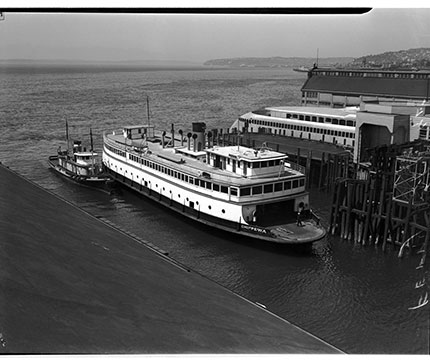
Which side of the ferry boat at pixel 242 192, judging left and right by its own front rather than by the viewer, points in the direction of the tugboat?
back

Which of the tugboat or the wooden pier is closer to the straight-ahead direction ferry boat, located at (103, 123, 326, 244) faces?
the wooden pier

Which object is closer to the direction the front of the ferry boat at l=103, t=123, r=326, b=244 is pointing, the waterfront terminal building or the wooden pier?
the wooden pier

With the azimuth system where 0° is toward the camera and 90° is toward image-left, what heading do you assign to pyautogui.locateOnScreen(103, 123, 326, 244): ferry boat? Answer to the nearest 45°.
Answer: approximately 315°

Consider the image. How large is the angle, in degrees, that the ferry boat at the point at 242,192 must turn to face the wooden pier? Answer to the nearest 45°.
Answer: approximately 45° to its left

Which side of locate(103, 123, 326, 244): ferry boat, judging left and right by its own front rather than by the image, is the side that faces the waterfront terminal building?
left
